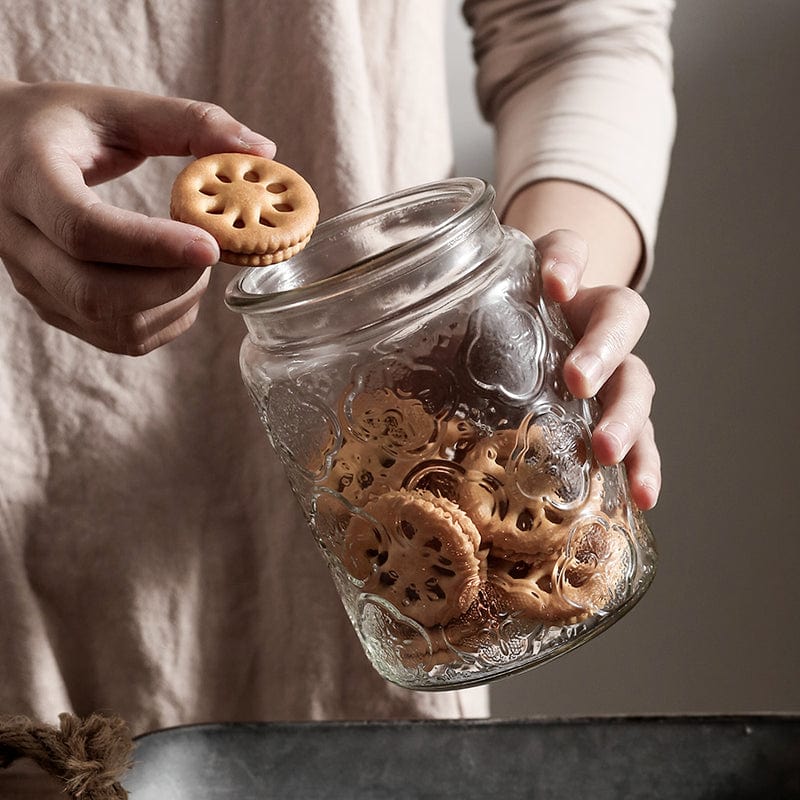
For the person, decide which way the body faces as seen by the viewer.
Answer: toward the camera
